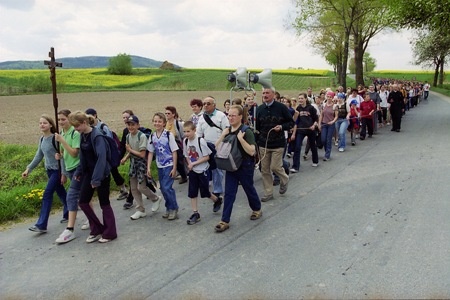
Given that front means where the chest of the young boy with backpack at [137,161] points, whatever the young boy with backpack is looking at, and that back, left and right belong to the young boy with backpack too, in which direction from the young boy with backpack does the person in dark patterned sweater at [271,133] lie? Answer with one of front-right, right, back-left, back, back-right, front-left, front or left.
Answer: back-left

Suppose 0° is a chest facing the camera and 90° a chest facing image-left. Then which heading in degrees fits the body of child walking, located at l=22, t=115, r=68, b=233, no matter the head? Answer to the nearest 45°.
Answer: approximately 45°

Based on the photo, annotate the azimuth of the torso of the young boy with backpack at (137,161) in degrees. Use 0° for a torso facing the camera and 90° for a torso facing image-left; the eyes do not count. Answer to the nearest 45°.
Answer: approximately 45°

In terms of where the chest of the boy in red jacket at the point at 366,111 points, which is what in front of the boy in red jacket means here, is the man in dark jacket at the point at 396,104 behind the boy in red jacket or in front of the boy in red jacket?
behind

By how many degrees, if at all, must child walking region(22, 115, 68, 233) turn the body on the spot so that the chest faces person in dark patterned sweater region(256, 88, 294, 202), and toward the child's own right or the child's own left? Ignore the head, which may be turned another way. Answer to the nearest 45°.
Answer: approximately 135° to the child's own left

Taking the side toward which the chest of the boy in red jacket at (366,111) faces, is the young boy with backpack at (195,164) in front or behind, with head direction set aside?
in front

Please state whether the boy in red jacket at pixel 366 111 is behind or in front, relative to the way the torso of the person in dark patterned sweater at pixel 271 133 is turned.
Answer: behind

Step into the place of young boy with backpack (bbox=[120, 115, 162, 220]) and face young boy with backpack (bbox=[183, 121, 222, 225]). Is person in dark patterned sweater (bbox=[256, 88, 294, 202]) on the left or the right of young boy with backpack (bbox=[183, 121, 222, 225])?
left

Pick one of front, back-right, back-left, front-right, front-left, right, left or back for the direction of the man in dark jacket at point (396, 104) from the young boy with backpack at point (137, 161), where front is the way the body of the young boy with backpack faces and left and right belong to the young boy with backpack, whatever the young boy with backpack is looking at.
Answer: back

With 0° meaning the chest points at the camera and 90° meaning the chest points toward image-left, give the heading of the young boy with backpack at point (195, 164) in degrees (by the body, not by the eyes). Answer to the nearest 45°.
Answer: approximately 45°

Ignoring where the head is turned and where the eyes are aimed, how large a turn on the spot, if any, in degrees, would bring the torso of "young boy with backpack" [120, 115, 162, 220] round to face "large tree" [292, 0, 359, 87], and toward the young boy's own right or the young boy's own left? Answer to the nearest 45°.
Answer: approximately 180°
